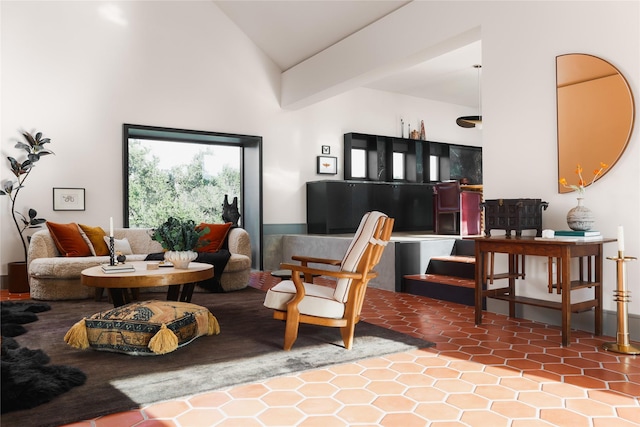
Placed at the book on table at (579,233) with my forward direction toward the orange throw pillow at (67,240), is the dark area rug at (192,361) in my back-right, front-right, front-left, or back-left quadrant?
front-left

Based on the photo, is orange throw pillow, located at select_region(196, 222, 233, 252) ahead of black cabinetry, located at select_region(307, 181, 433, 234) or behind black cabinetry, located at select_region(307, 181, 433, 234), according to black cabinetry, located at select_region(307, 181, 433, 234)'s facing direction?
ahead

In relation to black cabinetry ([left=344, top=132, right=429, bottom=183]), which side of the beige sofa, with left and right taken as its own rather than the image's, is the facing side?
left

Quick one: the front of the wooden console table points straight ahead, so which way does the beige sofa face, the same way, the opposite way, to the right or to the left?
to the left

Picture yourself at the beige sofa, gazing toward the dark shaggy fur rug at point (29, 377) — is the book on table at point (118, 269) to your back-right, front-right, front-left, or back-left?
front-left

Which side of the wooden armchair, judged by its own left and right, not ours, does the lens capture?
left

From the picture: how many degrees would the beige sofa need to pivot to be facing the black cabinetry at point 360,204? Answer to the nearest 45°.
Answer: approximately 90° to its left

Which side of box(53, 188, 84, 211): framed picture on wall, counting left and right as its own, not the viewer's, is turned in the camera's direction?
front

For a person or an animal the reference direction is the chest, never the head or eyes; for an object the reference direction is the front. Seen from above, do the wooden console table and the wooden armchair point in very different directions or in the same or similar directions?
same or similar directions

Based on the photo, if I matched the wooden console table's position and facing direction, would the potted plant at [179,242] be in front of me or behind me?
in front

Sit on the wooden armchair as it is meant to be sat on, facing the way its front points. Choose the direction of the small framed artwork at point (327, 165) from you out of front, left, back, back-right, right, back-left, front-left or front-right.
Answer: right

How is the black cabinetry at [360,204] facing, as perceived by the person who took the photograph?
facing the viewer

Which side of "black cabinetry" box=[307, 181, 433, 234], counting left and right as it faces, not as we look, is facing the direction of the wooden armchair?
front

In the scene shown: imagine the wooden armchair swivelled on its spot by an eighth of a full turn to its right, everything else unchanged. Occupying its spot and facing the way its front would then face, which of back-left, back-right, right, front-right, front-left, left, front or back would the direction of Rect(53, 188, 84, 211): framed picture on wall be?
front

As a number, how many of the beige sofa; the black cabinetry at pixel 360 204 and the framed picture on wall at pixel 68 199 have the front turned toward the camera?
3

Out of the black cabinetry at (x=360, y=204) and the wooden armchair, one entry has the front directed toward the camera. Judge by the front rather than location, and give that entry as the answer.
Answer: the black cabinetry

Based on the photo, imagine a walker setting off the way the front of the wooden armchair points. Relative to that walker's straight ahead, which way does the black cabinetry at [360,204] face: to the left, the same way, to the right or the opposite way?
to the left
